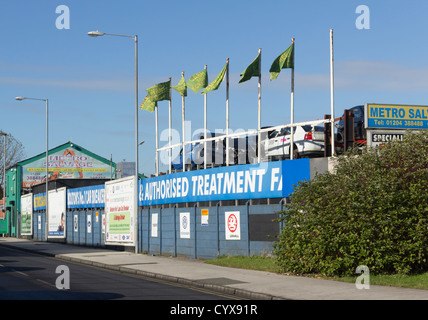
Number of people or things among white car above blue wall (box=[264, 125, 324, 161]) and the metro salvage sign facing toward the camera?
1

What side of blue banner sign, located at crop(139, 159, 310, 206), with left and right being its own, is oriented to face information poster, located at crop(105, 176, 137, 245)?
right

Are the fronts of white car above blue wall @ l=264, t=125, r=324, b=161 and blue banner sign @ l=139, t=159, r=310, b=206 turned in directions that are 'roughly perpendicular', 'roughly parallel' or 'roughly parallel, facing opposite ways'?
roughly perpendicular

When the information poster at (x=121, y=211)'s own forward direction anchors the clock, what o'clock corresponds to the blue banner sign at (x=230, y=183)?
The blue banner sign is roughly at 10 o'clock from the information poster.

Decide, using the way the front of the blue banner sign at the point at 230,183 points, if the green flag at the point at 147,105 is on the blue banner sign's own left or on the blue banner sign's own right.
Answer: on the blue banner sign's own right
